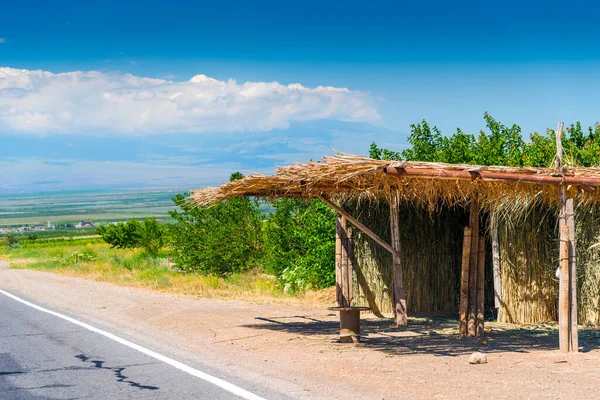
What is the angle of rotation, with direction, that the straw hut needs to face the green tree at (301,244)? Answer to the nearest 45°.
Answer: approximately 90° to its right

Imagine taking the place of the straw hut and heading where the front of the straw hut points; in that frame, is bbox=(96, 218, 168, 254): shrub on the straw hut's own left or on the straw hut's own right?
on the straw hut's own right

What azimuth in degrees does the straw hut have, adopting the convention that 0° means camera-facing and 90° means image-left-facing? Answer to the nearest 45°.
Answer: approximately 45°
